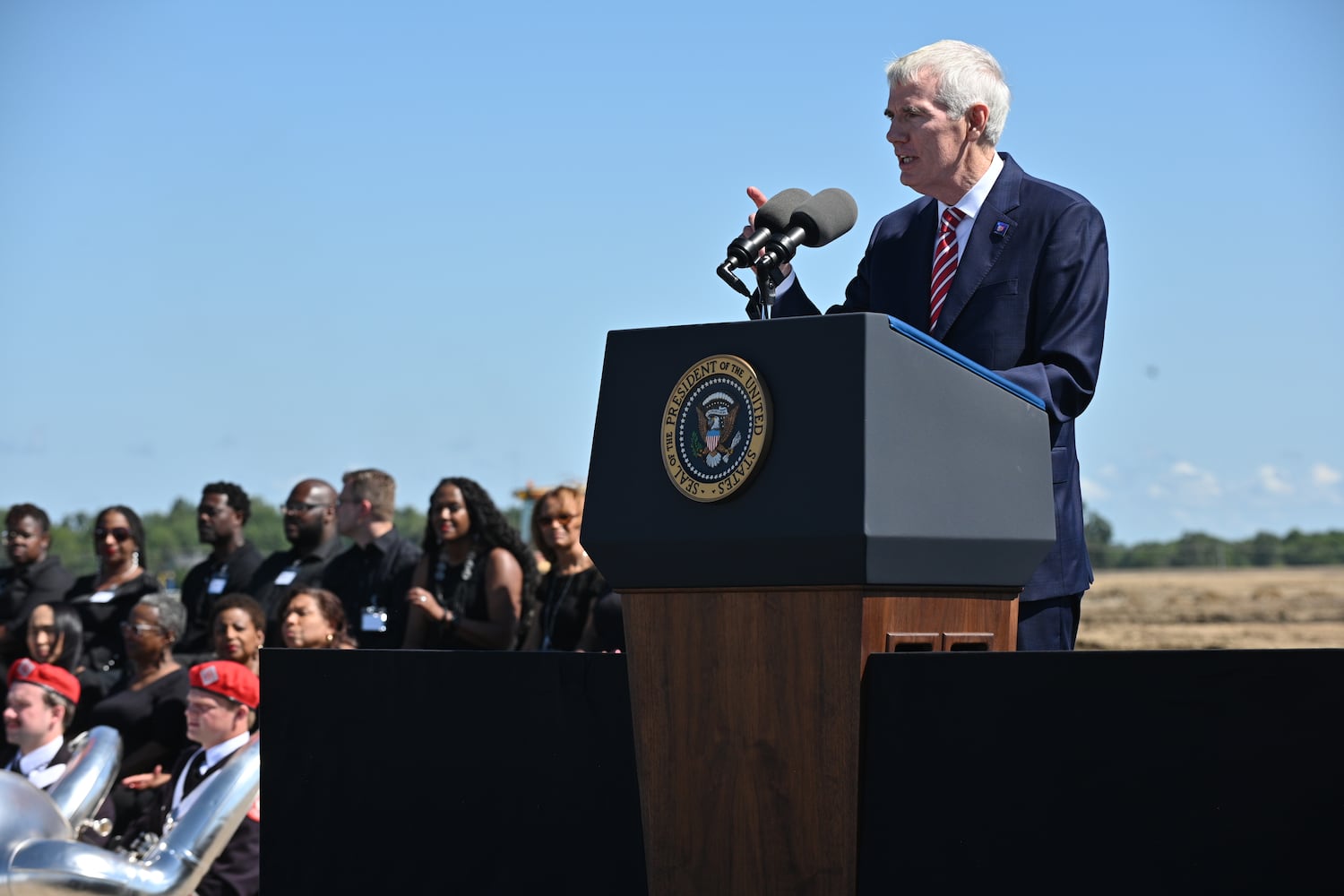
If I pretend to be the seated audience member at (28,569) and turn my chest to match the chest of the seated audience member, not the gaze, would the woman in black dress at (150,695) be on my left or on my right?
on my left

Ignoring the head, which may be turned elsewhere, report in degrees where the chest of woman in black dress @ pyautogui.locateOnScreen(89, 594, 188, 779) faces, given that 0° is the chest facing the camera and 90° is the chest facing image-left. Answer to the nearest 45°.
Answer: approximately 45°

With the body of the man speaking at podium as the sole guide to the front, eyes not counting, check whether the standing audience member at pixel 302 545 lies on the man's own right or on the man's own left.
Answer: on the man's own right

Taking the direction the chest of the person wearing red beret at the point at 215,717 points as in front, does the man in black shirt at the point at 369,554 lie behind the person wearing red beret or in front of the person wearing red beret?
behind

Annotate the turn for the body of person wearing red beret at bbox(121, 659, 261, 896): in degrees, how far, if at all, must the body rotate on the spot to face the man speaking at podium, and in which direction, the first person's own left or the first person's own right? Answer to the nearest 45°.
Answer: approximately 45° to the first person's own left

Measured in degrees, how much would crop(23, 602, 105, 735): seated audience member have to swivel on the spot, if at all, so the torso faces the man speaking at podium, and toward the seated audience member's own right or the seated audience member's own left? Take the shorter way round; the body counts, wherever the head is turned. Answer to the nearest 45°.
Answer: approximately 45° to the seated audience member's own left

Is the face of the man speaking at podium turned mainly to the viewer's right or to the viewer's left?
to the viewer's left

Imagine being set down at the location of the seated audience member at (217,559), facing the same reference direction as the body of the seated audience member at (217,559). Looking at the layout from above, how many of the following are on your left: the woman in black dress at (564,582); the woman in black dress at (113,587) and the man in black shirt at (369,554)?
2

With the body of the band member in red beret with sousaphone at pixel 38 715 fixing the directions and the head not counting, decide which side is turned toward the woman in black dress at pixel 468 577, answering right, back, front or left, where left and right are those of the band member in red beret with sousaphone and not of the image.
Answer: back
